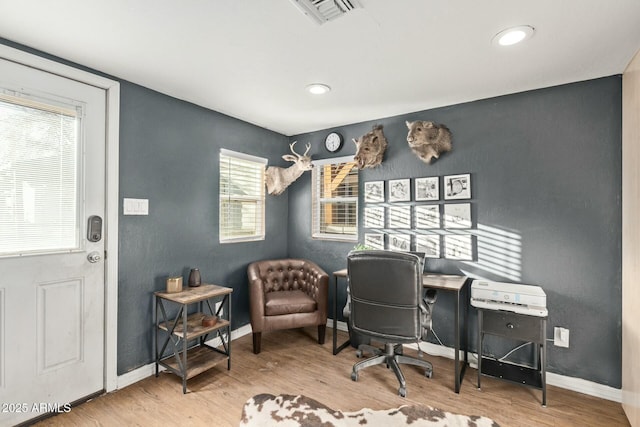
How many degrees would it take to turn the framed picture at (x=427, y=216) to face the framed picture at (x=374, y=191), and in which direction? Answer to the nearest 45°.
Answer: approximately 90° to its right

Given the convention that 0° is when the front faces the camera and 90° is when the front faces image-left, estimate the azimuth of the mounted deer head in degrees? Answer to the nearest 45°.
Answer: approximately 315°

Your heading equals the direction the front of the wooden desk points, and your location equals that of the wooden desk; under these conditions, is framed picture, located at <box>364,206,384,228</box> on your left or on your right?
on your right

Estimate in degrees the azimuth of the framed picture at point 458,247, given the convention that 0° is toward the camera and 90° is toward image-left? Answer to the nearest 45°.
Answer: approximately 0°
